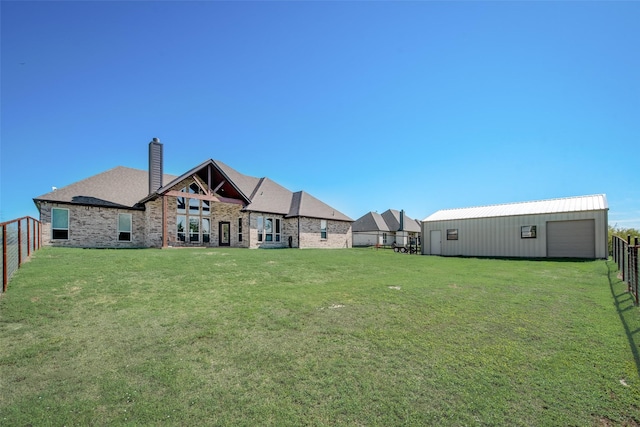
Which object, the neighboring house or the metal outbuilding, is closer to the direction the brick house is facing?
the neighboring house

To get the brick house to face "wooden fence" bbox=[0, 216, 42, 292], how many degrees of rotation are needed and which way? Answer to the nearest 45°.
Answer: approximately 180°

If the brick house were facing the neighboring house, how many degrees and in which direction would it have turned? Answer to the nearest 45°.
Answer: approximately 45° to its right

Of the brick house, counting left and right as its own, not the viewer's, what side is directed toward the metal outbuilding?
right
